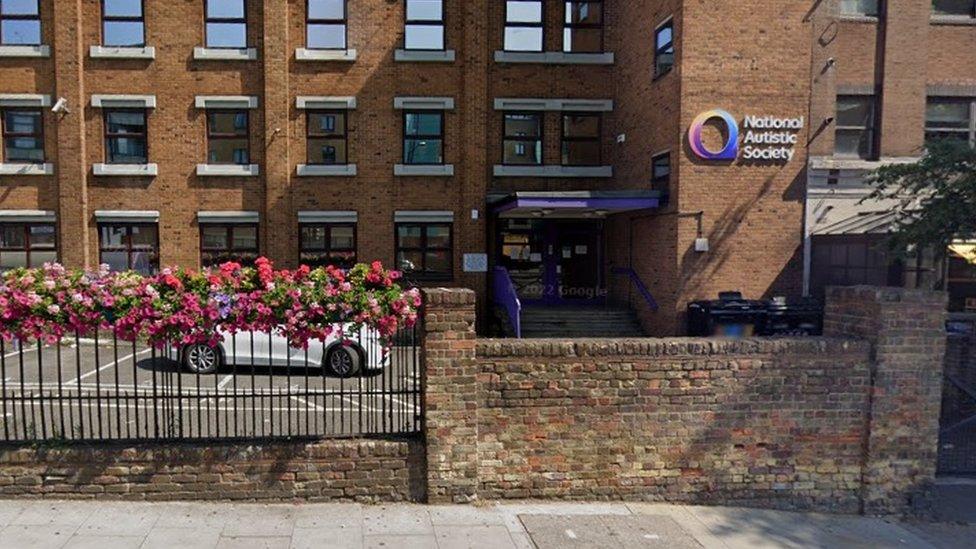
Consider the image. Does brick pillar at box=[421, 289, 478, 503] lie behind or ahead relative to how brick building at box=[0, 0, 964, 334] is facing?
ahead

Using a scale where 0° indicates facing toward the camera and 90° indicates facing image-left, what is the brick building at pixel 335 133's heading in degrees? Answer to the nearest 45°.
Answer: approximately 0°

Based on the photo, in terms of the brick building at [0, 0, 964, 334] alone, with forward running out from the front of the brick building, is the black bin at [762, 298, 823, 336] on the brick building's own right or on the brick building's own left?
on the brick building's own left

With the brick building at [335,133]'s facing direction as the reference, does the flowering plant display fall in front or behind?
in front
